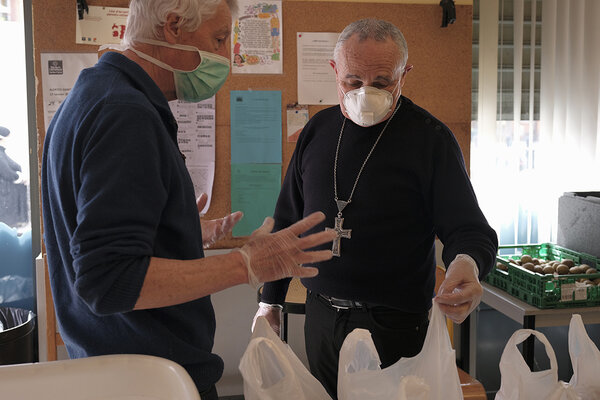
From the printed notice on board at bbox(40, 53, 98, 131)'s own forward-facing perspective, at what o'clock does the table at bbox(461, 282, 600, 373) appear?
The table is roughly at 10 o'clock from the printed notice on board.

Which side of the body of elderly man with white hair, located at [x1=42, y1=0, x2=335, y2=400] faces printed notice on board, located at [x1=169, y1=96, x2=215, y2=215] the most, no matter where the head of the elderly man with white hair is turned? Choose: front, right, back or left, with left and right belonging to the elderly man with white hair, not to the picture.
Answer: left

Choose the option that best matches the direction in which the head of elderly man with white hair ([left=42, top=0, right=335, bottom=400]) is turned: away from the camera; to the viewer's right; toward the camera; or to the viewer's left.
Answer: to the viewer's right

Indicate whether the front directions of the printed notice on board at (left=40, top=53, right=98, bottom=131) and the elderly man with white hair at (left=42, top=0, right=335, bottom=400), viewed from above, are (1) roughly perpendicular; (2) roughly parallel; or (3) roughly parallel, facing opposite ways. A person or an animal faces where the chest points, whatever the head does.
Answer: roughly perpendicular

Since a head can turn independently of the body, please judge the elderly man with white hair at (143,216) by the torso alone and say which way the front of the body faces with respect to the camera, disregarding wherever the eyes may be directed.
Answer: to the viewer's right

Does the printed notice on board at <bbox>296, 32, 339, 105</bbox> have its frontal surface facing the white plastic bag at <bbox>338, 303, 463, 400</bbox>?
yes

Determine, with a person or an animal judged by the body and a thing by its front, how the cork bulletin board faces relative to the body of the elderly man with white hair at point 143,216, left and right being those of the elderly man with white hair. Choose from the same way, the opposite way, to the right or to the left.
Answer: to the right

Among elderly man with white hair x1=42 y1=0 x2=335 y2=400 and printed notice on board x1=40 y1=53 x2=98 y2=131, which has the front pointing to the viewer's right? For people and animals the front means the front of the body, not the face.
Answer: the elderly man with white hair
